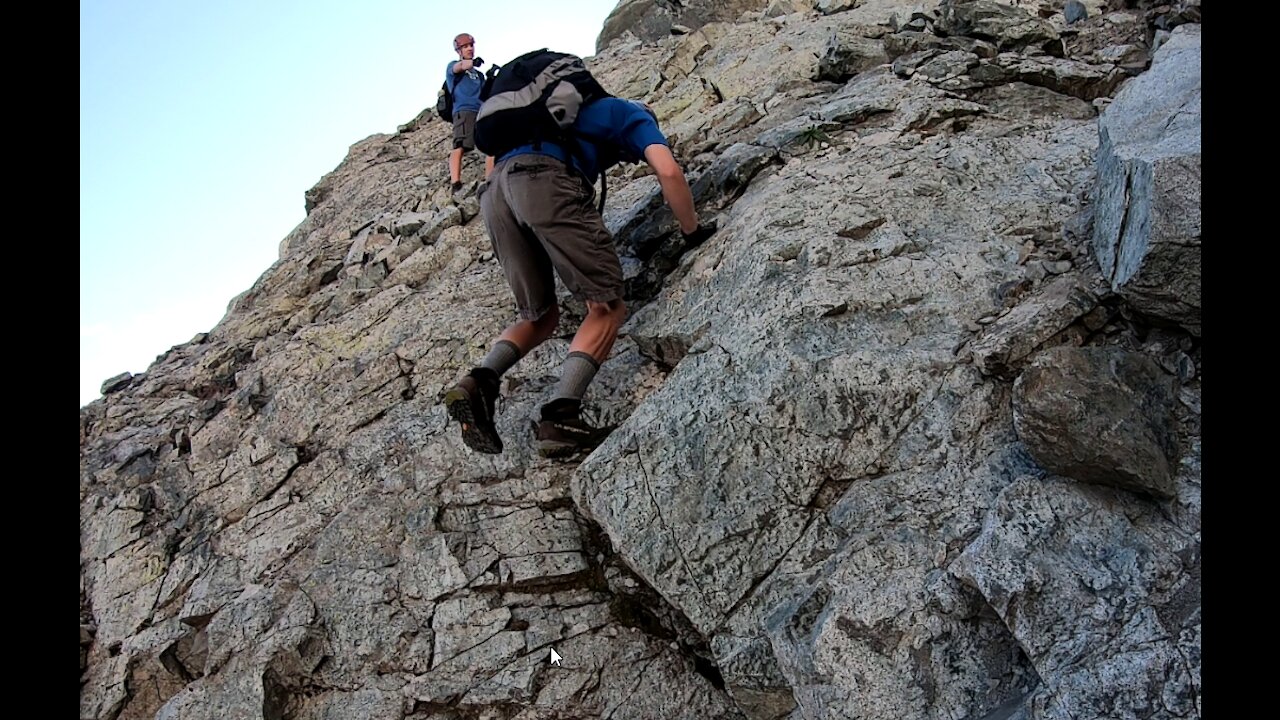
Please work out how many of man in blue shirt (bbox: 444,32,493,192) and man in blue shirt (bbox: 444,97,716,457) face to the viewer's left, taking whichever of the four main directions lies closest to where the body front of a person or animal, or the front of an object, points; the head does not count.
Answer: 0

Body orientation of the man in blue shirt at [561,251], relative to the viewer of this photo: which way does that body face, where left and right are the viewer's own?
facing away from the viewer and to the right of the viewer

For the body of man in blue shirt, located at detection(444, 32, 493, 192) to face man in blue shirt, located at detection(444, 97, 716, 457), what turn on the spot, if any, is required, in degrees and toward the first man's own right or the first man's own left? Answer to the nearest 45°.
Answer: approximately 45° to the first man's own right

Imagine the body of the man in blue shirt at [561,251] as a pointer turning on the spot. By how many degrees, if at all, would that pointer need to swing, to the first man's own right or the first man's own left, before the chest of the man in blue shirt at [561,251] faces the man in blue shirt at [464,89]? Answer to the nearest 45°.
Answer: approximately 45° to the first man's own left

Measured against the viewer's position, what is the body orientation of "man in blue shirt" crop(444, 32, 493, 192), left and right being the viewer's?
facing the viewer and to the right of the viewer
